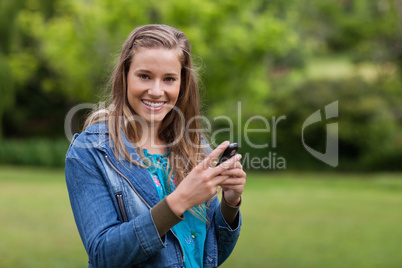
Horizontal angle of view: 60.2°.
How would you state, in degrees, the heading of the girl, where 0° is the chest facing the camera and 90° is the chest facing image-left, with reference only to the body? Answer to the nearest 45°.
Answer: approximately 315°
